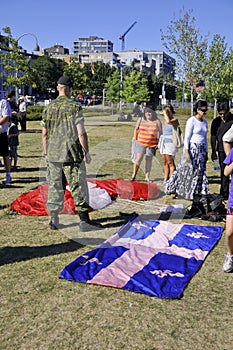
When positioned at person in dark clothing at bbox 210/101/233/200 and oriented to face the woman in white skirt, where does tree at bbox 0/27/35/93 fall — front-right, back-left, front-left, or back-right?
front-right

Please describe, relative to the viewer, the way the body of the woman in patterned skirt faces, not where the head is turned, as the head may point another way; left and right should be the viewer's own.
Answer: facing the viewer and to the right of the viewer

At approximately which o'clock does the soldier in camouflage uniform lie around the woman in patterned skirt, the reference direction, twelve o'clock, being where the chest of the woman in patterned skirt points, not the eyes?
The soldier in camouflage uniform is roughly at 3 o'clock from the woman in patterned skirt.

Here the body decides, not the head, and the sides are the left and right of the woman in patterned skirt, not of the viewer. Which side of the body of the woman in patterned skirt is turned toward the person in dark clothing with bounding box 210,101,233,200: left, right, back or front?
left

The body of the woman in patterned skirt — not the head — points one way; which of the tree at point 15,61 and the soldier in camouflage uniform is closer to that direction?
the soldier in camouflage uniform
